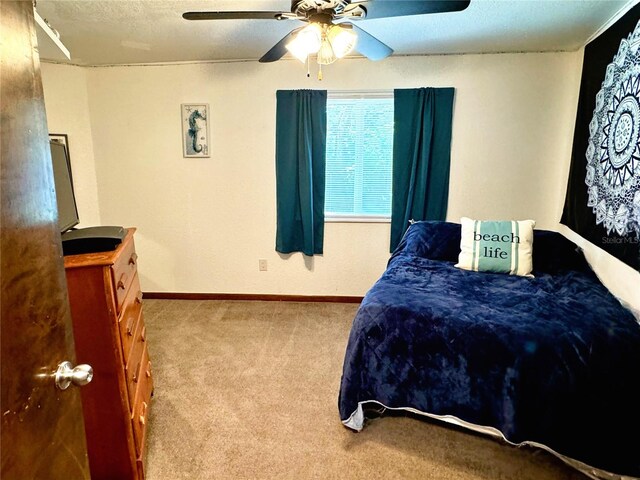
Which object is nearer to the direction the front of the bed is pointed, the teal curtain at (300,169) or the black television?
the black television

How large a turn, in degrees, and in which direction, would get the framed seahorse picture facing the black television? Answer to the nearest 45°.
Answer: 0° — it already faces it

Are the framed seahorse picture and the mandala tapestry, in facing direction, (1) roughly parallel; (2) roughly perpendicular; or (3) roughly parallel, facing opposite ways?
roughly perpendicular

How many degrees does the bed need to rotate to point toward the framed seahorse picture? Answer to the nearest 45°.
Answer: approximately 90° to its right

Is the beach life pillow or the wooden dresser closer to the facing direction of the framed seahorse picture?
the wooden dresser

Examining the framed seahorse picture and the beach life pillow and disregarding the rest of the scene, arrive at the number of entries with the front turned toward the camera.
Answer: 2

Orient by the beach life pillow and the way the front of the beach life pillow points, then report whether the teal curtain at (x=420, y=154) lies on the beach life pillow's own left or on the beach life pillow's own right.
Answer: on the beach life pillow's own right

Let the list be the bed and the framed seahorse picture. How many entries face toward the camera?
2

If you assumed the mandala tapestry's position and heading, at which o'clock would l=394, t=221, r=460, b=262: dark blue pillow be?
The dark blue pillow is roughly at 1 o'clock from the mandala tapestry.
